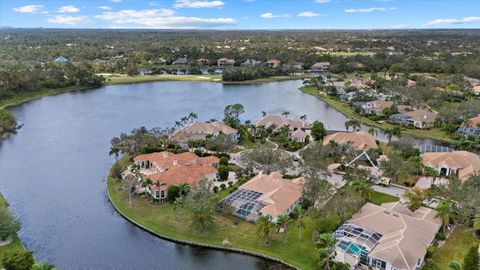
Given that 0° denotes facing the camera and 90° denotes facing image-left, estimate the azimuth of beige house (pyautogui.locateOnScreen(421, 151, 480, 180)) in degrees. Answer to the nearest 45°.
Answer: approximately 45°

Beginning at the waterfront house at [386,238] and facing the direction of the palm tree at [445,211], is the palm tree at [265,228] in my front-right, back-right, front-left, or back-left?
back-left

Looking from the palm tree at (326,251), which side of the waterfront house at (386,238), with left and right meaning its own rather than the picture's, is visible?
back

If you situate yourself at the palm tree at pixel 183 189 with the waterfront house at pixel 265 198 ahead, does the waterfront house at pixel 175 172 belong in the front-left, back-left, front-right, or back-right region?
back-left

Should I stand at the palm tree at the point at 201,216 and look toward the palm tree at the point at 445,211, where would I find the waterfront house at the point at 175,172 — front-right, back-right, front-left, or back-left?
back-left

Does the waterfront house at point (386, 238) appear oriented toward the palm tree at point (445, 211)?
yes

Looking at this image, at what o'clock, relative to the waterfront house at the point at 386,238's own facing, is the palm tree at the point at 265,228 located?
The palm tree is roughly at 7 o'clock from the waterfront house.

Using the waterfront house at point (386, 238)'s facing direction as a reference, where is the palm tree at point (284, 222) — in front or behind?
behind

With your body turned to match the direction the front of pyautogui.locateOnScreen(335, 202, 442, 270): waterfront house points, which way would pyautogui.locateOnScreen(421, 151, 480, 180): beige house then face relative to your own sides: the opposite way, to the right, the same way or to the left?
the opposite way

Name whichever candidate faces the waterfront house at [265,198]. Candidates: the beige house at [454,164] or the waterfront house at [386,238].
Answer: the beige house

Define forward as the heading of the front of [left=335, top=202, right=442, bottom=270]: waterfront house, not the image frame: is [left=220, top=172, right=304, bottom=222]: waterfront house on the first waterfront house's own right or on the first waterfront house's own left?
on the first waterfront house's own left

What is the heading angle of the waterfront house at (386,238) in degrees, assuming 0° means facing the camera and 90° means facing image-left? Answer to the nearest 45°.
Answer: approximately 225°
